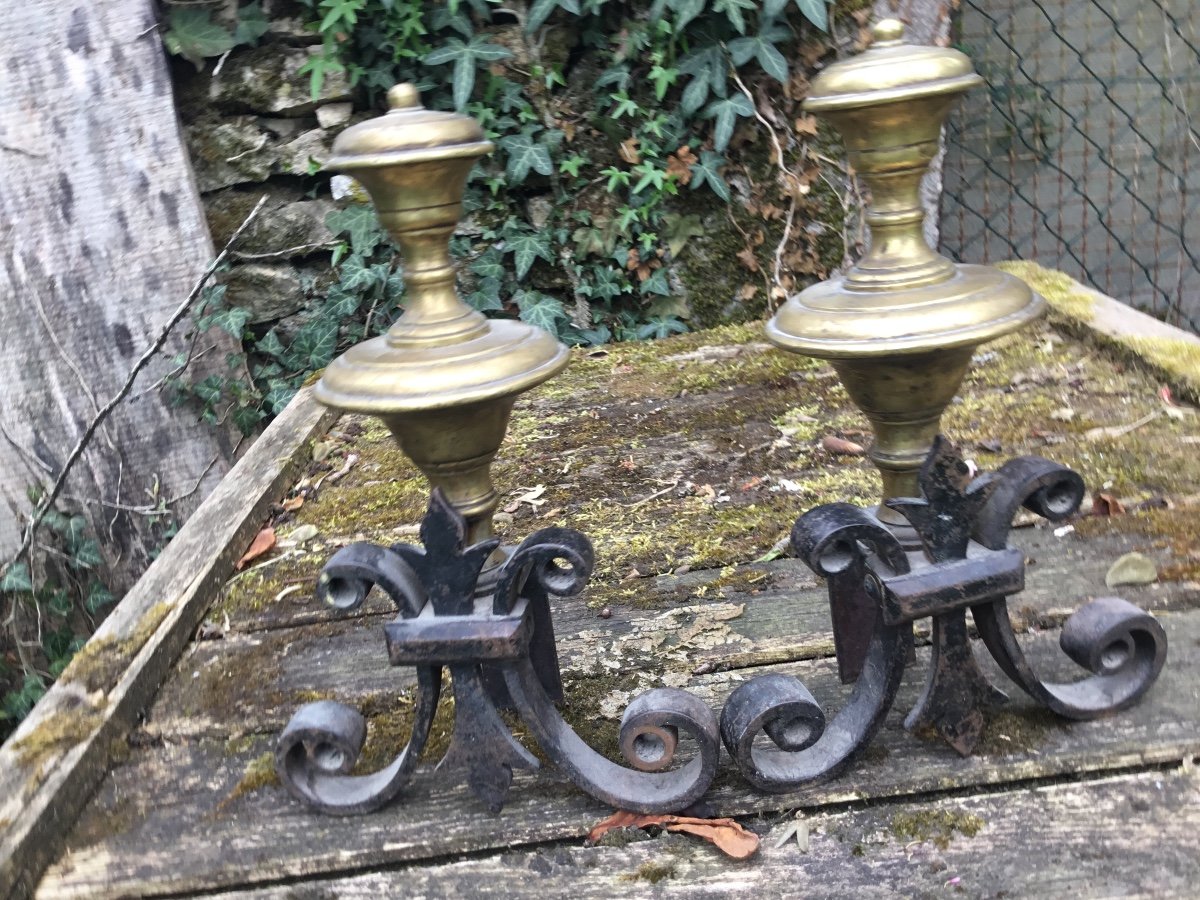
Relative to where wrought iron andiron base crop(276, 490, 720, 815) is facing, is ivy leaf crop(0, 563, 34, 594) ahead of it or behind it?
behind

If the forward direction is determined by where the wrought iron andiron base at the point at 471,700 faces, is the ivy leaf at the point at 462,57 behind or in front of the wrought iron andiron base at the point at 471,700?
behind

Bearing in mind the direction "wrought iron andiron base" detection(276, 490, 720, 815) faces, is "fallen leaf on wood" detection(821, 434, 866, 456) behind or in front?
behind

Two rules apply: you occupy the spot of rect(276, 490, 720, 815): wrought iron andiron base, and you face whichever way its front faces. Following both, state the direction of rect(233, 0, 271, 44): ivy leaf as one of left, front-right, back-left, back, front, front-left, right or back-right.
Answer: back

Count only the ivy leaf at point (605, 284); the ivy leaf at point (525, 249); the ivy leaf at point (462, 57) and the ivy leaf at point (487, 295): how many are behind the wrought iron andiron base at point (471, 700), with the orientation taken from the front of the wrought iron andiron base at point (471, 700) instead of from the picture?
4

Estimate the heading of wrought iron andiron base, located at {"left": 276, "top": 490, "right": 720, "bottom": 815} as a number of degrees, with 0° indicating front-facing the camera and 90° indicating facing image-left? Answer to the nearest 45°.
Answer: approximately 0°

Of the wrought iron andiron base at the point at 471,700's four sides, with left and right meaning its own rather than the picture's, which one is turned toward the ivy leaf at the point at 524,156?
back

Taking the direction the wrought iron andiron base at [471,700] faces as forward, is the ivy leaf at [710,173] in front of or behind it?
behind

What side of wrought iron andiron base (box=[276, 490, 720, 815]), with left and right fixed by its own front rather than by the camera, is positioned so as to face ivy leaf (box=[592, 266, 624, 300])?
back

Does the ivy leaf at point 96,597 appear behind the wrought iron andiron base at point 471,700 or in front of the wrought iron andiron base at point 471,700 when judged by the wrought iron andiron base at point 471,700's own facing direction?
behind

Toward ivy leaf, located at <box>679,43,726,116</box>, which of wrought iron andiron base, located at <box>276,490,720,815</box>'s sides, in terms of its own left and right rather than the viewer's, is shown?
back
